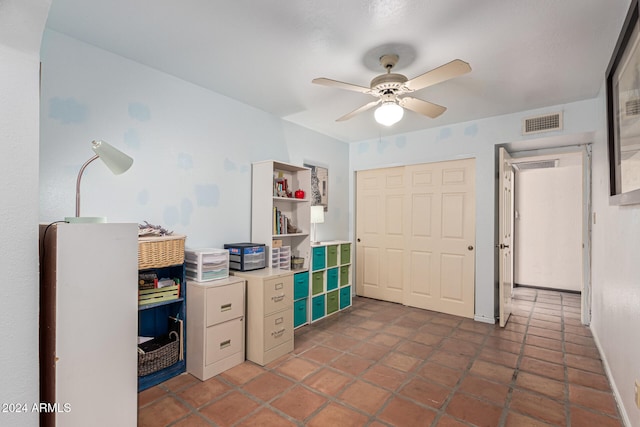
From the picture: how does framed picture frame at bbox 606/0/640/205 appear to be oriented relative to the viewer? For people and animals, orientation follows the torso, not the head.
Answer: to the viewer's left

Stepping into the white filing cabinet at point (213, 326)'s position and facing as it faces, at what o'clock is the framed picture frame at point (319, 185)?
The framed picture frame is roughly at 9 o'clock from the white filing cabinet.

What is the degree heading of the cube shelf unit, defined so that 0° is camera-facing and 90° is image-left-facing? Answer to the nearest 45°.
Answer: approximately 315°

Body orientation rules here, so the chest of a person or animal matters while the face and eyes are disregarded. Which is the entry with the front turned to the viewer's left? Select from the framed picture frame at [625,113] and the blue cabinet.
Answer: the framed picture frame

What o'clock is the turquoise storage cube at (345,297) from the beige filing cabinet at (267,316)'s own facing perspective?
The turquoise storage cube is roughly at 9 o'clock from the beige filing cabinet.
